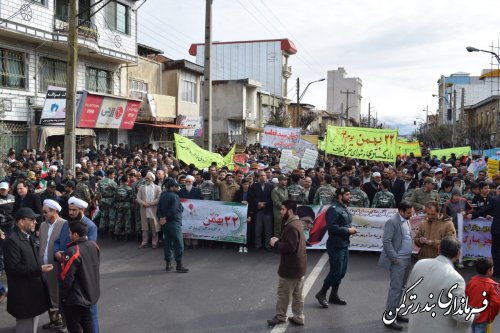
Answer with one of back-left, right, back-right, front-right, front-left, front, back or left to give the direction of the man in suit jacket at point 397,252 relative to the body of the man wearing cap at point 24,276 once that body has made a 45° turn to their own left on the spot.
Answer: front-right

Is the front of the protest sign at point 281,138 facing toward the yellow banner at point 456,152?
no

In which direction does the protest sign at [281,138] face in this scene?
toward the camera

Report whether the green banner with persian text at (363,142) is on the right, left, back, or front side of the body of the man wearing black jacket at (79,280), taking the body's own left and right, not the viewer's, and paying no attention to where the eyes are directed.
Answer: right

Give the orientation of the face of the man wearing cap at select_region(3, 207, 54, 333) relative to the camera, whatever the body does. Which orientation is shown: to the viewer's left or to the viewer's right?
to the viewer's right

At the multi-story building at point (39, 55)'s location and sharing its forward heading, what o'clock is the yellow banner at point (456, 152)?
The yellow banner is roughly at 11 o'clock from the multi-story building.

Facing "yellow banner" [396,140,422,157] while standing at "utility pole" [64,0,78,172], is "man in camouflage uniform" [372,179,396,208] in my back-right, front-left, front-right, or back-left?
front-right

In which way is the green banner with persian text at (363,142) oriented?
toward the camera

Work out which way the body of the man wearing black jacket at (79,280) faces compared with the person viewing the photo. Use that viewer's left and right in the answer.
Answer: facing away from the viewer and to the left of the viewer

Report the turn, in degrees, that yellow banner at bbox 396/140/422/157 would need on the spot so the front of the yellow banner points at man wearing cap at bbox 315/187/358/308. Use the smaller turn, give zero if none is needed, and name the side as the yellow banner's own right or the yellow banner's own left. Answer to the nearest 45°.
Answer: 0° — it already faces them

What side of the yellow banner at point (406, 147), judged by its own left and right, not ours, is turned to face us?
front

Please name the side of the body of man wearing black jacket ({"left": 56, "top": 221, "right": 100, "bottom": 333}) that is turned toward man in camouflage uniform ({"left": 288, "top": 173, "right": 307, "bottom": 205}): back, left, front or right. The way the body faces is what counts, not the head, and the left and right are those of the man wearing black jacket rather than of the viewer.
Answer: right

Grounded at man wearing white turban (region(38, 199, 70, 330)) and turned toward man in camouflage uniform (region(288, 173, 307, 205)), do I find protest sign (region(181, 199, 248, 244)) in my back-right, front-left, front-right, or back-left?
front-left

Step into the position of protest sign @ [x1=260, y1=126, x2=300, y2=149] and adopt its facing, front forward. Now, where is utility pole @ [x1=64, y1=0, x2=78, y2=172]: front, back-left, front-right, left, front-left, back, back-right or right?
front-right

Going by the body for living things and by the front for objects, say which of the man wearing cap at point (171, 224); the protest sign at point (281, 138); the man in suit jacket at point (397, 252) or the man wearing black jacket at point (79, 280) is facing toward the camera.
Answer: the protest sign

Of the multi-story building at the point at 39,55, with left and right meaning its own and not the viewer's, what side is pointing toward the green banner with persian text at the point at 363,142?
front

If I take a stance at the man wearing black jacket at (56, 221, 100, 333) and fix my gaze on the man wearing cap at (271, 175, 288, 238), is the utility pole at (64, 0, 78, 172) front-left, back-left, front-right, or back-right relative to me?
front-left
